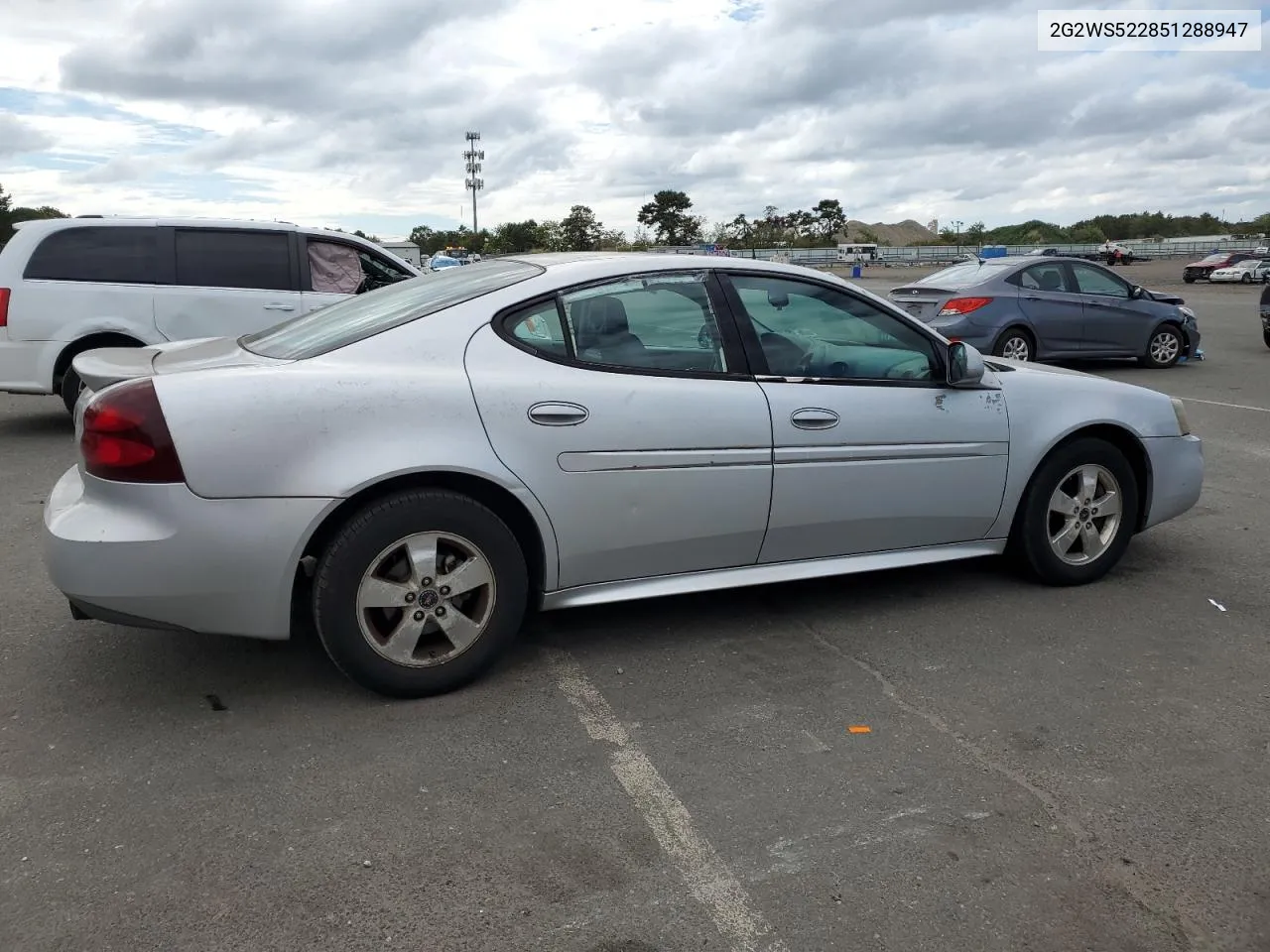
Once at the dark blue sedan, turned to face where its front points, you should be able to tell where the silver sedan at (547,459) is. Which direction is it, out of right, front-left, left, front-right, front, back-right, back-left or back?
back-right

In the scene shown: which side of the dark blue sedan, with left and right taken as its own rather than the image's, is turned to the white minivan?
back

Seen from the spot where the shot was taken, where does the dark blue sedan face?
facing away from the viewer and to the right of the viewer

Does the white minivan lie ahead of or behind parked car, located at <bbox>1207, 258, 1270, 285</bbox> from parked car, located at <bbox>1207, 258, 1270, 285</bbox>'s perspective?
ahead

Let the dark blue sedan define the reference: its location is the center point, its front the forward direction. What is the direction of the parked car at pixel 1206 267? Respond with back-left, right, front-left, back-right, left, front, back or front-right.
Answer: front-left

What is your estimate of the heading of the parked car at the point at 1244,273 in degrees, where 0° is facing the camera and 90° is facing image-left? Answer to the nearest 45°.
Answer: approximately 45°

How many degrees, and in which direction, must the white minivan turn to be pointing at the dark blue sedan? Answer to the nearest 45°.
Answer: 0° — it already faces it

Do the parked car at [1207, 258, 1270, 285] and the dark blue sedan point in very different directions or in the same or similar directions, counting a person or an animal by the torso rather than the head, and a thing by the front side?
very different directions

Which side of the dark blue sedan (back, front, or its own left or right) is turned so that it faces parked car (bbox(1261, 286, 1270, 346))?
front

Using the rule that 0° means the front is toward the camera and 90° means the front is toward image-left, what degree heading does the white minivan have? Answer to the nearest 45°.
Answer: approximately 270°

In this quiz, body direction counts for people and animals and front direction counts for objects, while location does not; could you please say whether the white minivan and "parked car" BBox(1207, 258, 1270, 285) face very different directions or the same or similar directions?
very different directions

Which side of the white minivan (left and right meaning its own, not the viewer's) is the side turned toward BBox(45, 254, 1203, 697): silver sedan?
right

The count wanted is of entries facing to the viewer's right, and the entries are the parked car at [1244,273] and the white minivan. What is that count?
1

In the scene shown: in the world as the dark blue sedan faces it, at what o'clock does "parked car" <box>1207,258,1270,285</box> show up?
The parked car is roughly at 11 o'clock from the dark blue sedan.
